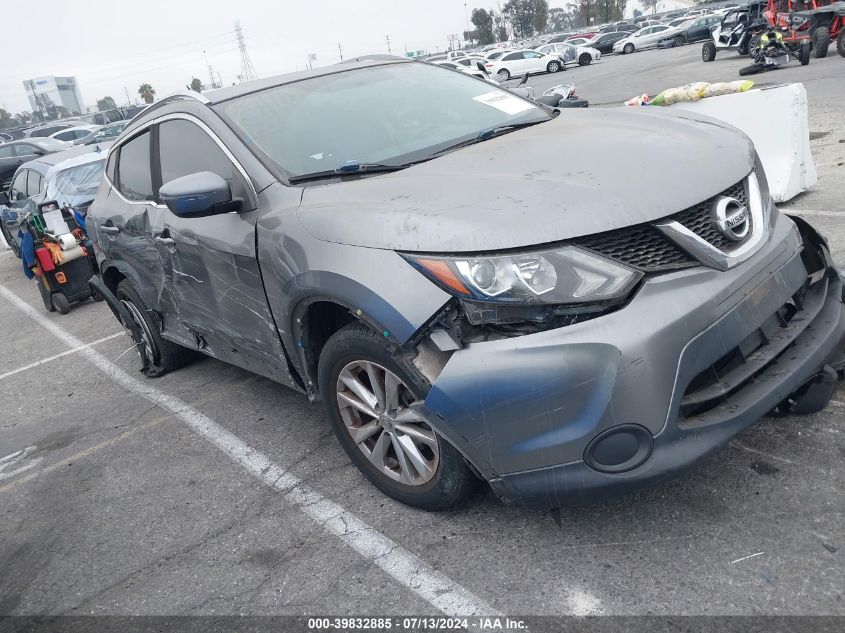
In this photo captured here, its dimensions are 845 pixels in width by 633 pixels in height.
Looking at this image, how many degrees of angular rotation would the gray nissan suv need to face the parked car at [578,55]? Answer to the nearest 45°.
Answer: approximately 135° to its left

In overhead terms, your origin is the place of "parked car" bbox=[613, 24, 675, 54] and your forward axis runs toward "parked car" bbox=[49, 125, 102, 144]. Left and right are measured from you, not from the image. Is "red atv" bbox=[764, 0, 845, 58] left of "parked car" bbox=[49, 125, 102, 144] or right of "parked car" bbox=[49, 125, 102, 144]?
left

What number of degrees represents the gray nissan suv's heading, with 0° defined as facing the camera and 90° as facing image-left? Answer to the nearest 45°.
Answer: approximately 315°

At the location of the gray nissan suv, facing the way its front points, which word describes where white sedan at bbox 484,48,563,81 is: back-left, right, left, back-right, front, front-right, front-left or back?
back-left

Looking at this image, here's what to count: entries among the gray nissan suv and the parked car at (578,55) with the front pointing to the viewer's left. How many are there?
1

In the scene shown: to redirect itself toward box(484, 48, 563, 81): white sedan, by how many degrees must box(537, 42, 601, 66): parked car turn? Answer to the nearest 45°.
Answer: approximately 180°

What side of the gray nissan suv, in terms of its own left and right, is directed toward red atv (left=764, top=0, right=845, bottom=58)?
left

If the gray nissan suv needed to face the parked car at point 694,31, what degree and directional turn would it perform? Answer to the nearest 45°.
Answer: approximately 135° to its left

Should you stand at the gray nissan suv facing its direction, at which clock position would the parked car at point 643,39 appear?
The parked car is roughly at 8 o'clock from the gray nissan suv.

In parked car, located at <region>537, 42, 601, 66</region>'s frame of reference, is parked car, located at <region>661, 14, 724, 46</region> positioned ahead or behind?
behind
